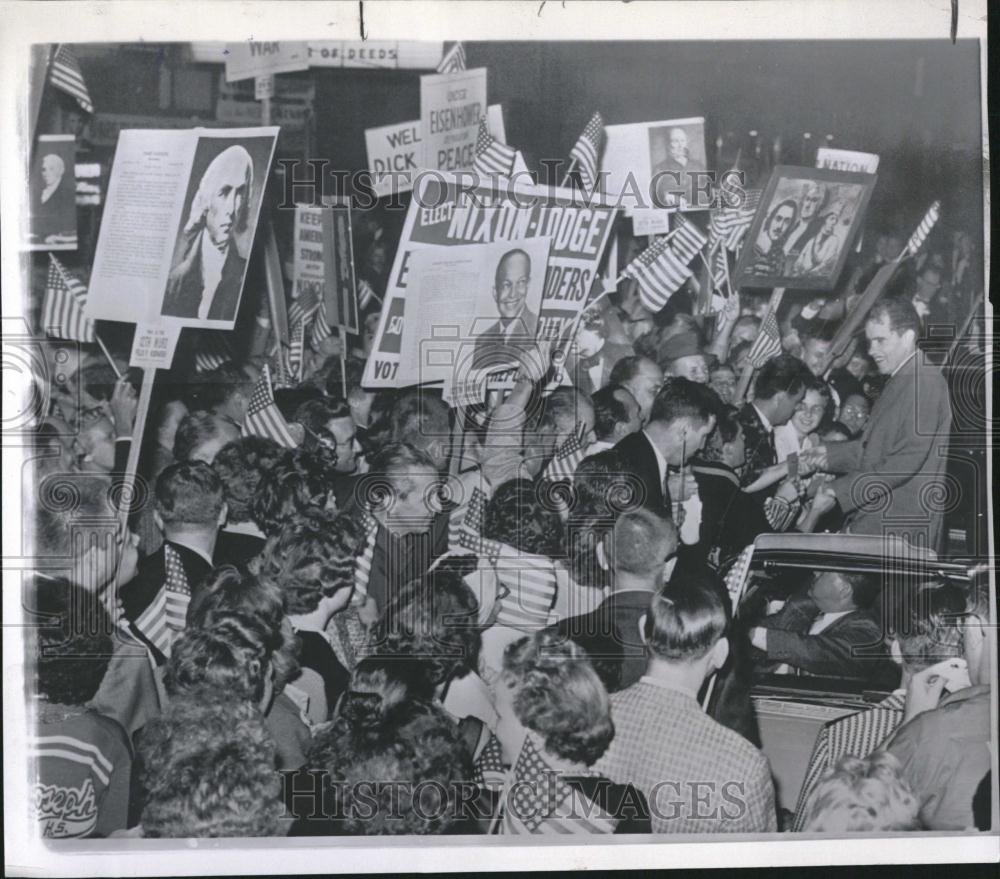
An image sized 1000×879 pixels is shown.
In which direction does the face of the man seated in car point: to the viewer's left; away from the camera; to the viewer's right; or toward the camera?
to the viewer's left

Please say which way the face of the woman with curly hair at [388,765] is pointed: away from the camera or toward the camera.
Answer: away from the camera

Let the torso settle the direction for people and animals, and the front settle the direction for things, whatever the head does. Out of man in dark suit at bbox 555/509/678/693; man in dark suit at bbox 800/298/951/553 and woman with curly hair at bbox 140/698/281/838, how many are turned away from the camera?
2

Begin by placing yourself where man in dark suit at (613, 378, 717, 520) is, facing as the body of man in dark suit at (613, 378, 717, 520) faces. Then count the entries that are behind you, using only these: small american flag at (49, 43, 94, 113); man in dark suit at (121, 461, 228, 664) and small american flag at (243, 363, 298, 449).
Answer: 3

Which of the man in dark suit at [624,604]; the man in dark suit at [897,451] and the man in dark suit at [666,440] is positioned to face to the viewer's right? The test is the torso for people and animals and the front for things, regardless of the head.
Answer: the man in dark suit at [666,440]

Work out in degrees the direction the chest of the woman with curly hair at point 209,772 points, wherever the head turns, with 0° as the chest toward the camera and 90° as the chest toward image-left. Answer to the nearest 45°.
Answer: approximately 180°

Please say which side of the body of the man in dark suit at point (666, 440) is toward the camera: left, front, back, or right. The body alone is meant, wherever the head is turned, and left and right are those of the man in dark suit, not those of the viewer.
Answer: right

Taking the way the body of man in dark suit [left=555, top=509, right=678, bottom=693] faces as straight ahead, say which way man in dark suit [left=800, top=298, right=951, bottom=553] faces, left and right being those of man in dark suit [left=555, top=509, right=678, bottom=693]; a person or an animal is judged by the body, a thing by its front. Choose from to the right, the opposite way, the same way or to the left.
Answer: to the left

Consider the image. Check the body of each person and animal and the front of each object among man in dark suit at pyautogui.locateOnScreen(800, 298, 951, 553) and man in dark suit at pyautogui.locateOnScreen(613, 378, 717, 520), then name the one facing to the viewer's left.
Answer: man in dark suit at pyautogui.locateOnScreen(800, 298, 951, 553)

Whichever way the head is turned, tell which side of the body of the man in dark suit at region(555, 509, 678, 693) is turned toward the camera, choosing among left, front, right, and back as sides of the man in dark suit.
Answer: back
